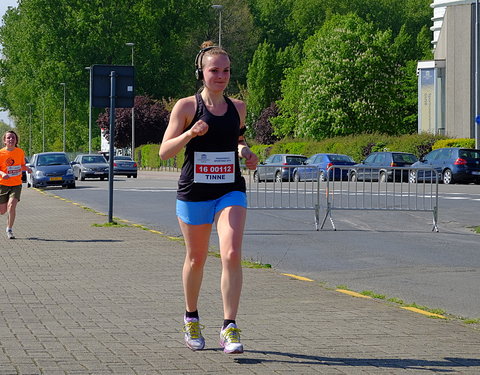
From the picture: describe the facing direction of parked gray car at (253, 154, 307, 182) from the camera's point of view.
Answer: facing away from the viewer and to the left of the viewer

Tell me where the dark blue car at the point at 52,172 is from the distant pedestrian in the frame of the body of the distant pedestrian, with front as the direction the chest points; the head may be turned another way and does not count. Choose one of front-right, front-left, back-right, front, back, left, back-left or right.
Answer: back

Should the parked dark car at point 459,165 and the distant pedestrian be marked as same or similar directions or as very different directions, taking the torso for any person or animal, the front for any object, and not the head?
very different directions

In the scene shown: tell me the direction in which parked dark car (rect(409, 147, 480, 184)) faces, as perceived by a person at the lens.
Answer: facing away from the viewer and to the left of the viewer

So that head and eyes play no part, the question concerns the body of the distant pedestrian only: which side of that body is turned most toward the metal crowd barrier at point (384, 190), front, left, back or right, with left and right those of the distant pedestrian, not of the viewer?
left

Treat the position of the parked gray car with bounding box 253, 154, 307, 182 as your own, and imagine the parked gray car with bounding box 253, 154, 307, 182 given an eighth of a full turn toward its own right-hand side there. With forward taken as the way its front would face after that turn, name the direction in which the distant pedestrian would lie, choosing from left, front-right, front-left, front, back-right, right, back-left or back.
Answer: back-left

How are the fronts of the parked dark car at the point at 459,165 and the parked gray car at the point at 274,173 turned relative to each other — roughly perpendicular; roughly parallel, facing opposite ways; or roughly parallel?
roughly parallel

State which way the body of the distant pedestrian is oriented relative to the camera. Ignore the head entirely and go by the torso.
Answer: toward the camera
